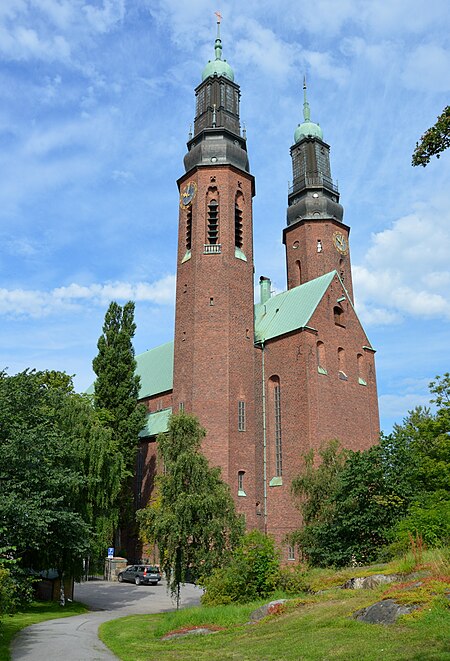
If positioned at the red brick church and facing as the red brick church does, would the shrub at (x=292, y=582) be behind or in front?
in front

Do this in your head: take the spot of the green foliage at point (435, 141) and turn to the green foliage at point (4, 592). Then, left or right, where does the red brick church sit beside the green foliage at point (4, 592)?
right

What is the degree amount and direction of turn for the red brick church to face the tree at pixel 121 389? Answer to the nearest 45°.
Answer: approximately 135° to its right

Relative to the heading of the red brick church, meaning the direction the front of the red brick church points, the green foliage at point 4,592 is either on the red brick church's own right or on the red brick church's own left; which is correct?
on the red brick church's own right

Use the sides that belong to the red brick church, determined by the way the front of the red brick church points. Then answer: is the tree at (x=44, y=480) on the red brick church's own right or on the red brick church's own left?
on the red brick church's own right

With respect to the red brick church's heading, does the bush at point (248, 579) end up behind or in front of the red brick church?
in front

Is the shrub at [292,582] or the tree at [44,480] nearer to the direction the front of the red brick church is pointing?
the shrub

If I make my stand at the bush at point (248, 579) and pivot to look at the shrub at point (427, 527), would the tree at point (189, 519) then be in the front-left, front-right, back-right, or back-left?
back-left

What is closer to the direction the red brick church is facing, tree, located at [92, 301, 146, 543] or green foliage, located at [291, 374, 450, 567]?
the green foliage
